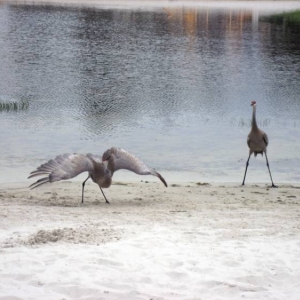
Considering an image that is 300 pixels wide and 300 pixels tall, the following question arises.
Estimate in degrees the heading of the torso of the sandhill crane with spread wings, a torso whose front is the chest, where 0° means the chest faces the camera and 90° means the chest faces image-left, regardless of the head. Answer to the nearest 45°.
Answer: approximately 315°
